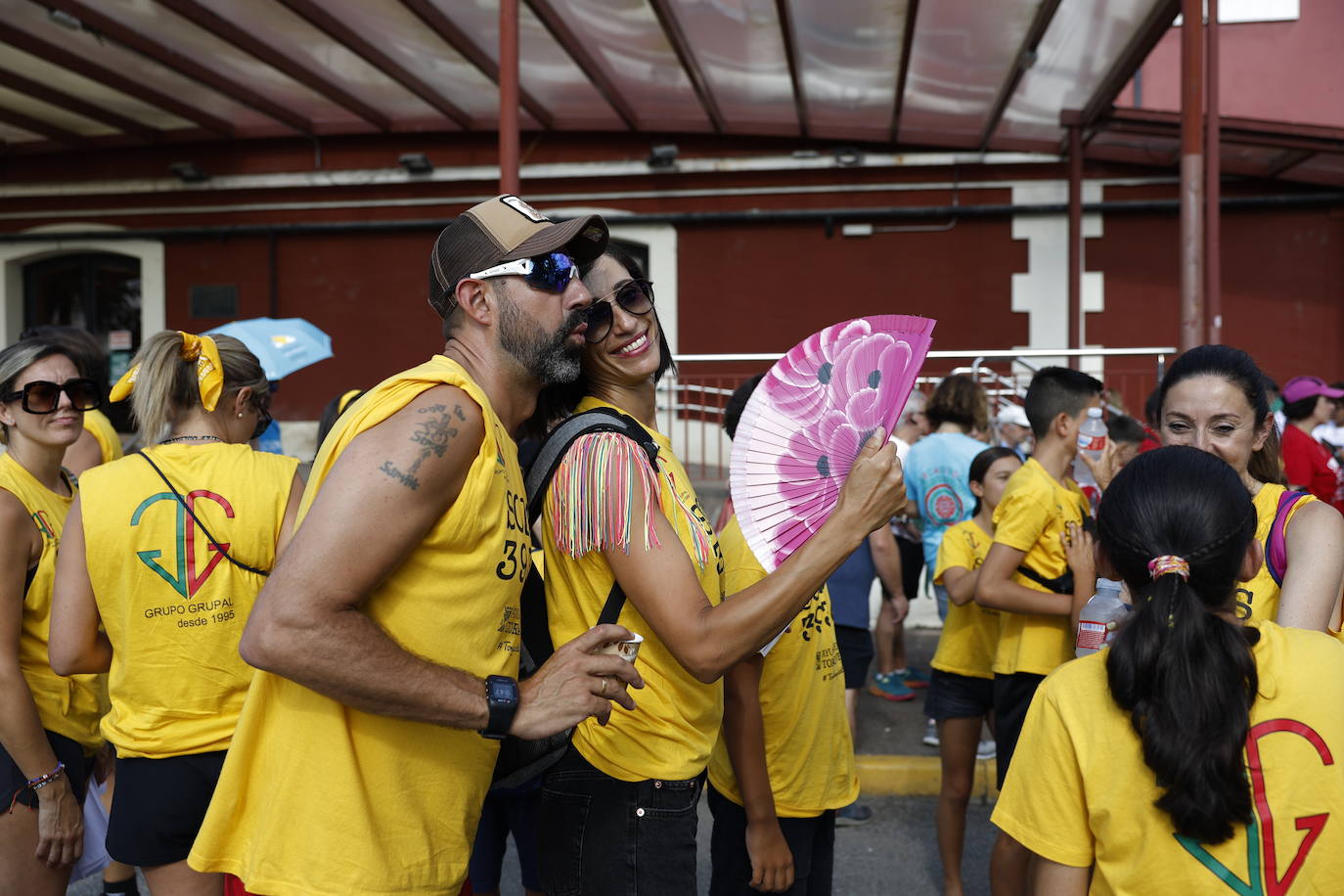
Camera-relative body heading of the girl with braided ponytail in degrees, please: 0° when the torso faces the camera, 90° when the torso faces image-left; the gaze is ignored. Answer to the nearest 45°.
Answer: approximately 180°

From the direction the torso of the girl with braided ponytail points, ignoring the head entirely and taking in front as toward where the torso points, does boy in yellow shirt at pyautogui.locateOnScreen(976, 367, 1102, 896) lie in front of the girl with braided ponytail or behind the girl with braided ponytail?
in front

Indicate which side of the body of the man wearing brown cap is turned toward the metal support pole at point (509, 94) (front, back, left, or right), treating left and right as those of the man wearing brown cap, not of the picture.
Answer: left

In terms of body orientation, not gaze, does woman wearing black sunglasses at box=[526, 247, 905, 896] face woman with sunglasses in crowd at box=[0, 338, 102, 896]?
no

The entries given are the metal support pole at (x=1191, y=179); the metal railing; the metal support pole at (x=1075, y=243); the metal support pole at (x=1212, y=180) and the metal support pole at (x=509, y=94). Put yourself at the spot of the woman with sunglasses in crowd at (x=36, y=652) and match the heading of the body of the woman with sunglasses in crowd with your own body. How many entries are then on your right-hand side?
0

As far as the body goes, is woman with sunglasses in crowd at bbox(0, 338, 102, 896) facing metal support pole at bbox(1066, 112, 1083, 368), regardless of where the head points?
no

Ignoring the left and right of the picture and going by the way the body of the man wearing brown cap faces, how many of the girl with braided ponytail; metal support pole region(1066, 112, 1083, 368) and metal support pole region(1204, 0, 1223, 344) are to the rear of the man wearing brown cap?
0

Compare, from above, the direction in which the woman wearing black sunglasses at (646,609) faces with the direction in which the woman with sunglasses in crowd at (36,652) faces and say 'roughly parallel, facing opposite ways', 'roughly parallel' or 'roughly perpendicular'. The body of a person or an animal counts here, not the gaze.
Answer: roughly parallel

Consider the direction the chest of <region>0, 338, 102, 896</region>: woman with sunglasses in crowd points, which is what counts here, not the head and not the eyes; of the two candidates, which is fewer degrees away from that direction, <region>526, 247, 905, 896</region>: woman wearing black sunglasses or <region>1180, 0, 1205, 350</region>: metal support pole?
the woman wearing black sunglasses
